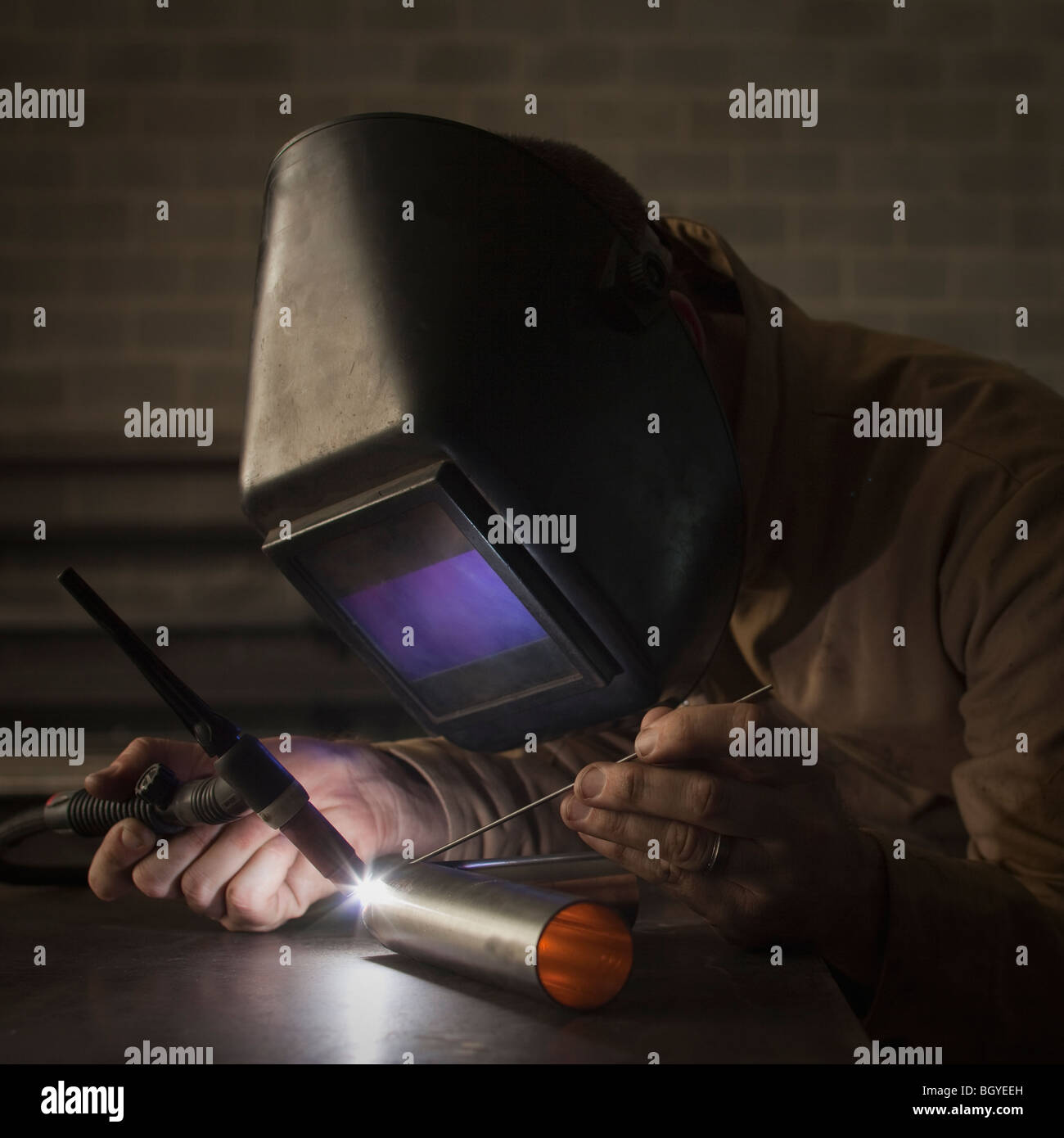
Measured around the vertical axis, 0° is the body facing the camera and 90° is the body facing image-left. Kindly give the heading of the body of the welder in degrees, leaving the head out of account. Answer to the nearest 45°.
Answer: approximately 45°
